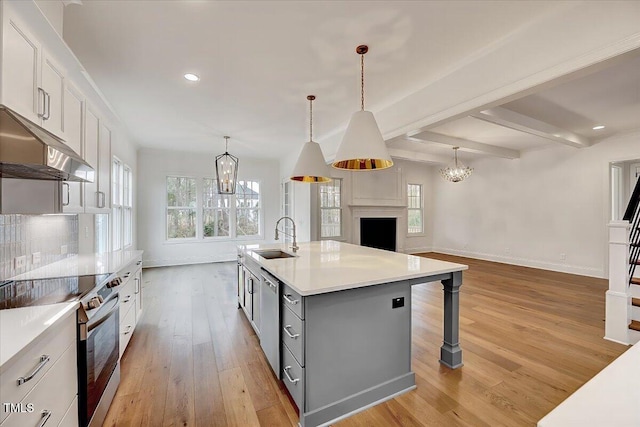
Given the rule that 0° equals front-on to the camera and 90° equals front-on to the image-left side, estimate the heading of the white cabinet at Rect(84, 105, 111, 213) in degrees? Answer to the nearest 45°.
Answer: approximately 270°

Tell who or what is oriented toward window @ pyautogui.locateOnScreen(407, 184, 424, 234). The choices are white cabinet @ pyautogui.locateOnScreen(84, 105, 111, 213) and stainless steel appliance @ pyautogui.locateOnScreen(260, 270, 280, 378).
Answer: the white cabinet

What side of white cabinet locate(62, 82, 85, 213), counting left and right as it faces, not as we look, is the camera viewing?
right

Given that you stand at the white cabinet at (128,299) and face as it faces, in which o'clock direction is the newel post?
The newel post is roughly at 1 o'clock from the white cabinet.

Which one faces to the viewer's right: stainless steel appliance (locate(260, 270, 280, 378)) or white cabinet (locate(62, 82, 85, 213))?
the white cabinet

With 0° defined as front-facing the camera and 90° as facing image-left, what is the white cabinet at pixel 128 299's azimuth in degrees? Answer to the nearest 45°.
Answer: approximately 270°

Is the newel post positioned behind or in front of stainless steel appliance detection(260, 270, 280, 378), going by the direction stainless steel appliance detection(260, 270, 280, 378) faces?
behind

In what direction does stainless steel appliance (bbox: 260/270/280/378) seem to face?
to the viewer's left

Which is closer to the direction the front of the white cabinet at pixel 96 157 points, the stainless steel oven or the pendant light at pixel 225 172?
the pendant light

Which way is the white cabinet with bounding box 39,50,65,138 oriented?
to the viewer's right
